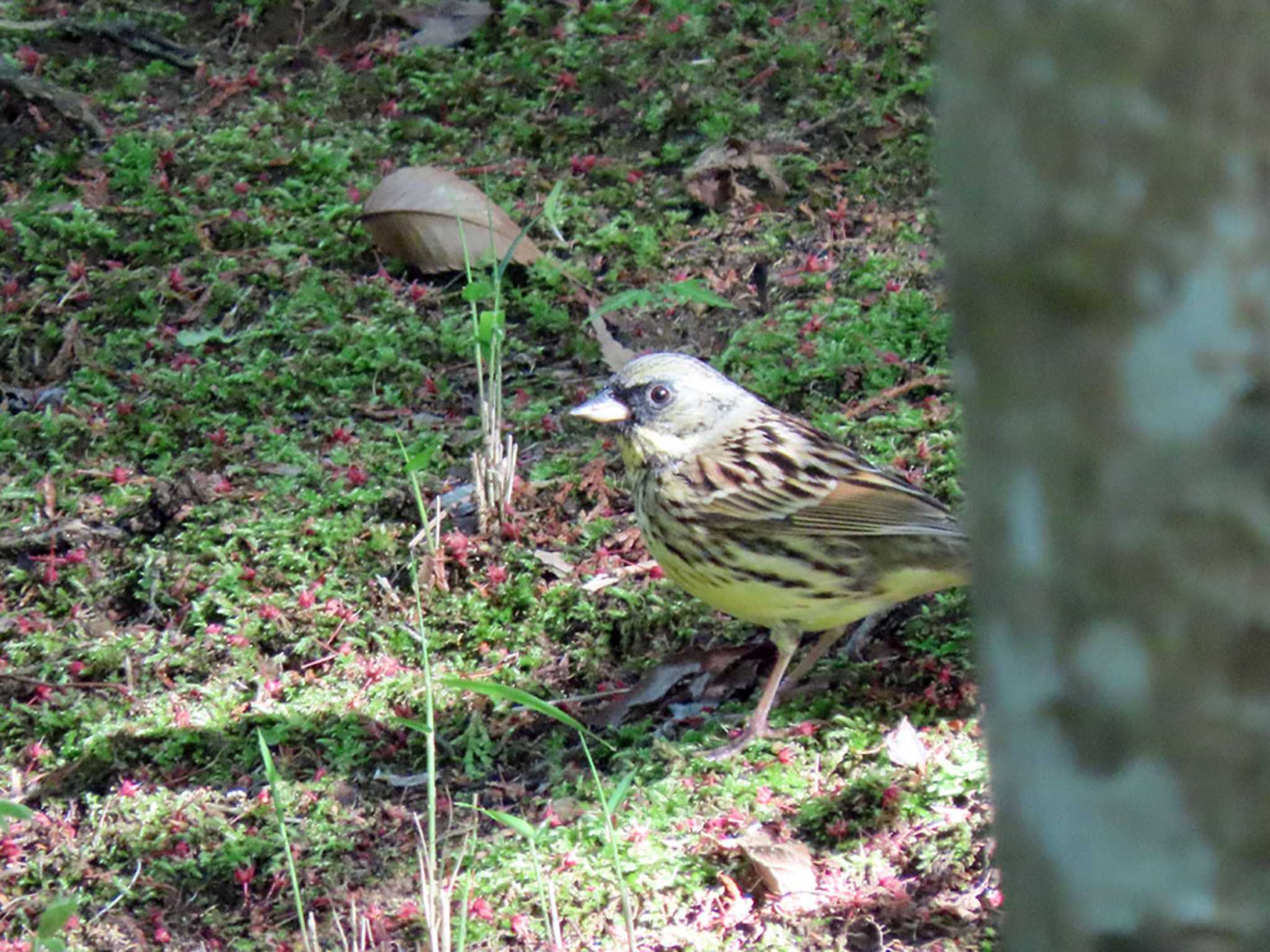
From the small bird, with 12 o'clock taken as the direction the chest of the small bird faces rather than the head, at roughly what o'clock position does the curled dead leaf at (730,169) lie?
The curled dead leaf is roughly at 3 o'clock from the small bird.

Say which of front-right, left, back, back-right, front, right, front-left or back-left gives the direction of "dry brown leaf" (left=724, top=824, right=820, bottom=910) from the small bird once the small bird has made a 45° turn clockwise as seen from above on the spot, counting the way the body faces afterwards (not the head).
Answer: back-left

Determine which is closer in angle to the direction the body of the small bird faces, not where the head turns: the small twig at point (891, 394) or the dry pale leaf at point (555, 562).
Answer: the dry pale leaf

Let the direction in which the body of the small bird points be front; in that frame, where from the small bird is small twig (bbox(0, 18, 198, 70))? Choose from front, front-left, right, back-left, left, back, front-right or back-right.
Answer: front-right

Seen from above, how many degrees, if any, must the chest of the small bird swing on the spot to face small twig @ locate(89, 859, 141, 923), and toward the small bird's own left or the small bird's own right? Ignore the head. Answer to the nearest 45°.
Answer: approximately 45° to the small bird's own left

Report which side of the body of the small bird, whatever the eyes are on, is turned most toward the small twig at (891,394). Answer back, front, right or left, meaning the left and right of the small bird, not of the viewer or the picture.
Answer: right

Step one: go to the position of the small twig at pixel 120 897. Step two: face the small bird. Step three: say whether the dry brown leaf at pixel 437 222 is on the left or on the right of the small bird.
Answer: left

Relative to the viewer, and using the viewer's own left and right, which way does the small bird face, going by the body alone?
facing to the left of the viewer
